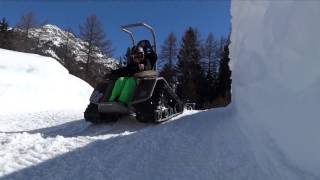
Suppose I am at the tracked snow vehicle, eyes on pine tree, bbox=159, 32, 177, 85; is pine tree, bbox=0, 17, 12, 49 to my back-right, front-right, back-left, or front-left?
front-left

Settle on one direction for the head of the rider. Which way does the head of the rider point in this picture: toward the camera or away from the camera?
toward the camera

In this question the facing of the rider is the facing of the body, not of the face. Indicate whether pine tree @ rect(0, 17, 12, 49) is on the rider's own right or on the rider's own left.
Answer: on the rider's own right

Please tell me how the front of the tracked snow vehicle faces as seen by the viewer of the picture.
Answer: facing the viewer and to the left of the viewer

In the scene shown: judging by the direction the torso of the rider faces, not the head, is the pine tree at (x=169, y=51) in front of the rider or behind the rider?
behind

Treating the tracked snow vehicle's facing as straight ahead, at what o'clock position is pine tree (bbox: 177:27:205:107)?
The pine tree is roughly at 5 o'clock from the tracked snow vehicle.

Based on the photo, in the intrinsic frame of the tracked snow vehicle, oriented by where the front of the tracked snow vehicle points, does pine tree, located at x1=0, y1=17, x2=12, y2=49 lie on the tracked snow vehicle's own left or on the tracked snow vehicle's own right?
on the tracked snow vehicle's own right
